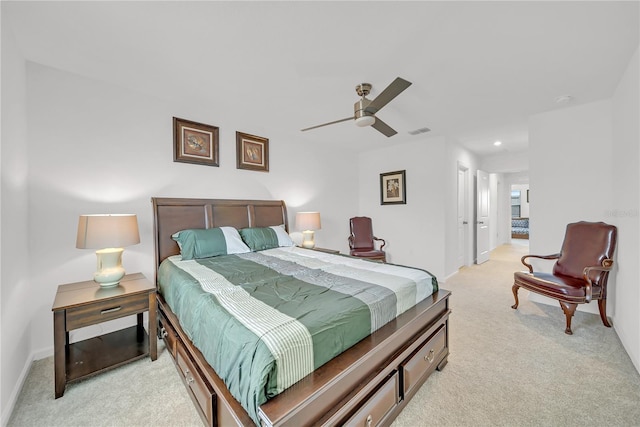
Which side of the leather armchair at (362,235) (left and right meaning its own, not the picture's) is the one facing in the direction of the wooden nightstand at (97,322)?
right

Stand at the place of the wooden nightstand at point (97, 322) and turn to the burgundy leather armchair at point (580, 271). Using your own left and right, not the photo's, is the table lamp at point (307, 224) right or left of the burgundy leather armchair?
left

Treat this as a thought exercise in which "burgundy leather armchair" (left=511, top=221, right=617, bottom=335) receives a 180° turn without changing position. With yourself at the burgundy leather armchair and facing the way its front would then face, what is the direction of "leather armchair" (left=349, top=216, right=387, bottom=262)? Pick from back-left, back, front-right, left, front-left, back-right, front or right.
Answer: back-left

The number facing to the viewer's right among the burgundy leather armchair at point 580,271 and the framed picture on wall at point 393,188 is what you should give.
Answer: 0

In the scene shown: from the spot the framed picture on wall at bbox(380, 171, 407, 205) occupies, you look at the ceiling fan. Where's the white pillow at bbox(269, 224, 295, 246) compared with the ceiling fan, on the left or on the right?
right

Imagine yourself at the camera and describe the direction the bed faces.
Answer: facing the viewer and to the right of the viewer

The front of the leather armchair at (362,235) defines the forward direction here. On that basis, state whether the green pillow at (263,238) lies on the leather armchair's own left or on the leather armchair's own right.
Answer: on the leather armchair's own right

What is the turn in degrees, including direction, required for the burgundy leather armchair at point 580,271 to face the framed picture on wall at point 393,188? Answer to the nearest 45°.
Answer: approximately 45° to its right

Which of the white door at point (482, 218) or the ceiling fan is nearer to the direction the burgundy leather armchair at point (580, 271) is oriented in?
the ceiling fan

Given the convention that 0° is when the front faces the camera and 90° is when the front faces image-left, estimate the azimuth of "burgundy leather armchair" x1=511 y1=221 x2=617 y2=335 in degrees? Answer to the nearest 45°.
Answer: approximately 45°

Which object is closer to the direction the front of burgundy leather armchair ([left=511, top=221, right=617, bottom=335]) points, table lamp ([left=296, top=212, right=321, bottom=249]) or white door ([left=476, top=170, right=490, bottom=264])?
the table lamp

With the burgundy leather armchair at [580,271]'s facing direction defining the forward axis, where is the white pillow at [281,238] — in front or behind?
in front

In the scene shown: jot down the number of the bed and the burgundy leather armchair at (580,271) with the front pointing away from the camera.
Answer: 0

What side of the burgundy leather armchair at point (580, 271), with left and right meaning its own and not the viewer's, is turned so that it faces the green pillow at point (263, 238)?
front

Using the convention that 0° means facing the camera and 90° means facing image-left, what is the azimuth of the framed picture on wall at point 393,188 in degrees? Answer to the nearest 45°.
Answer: approximately 45°

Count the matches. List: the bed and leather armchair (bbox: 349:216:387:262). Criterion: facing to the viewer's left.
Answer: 0
